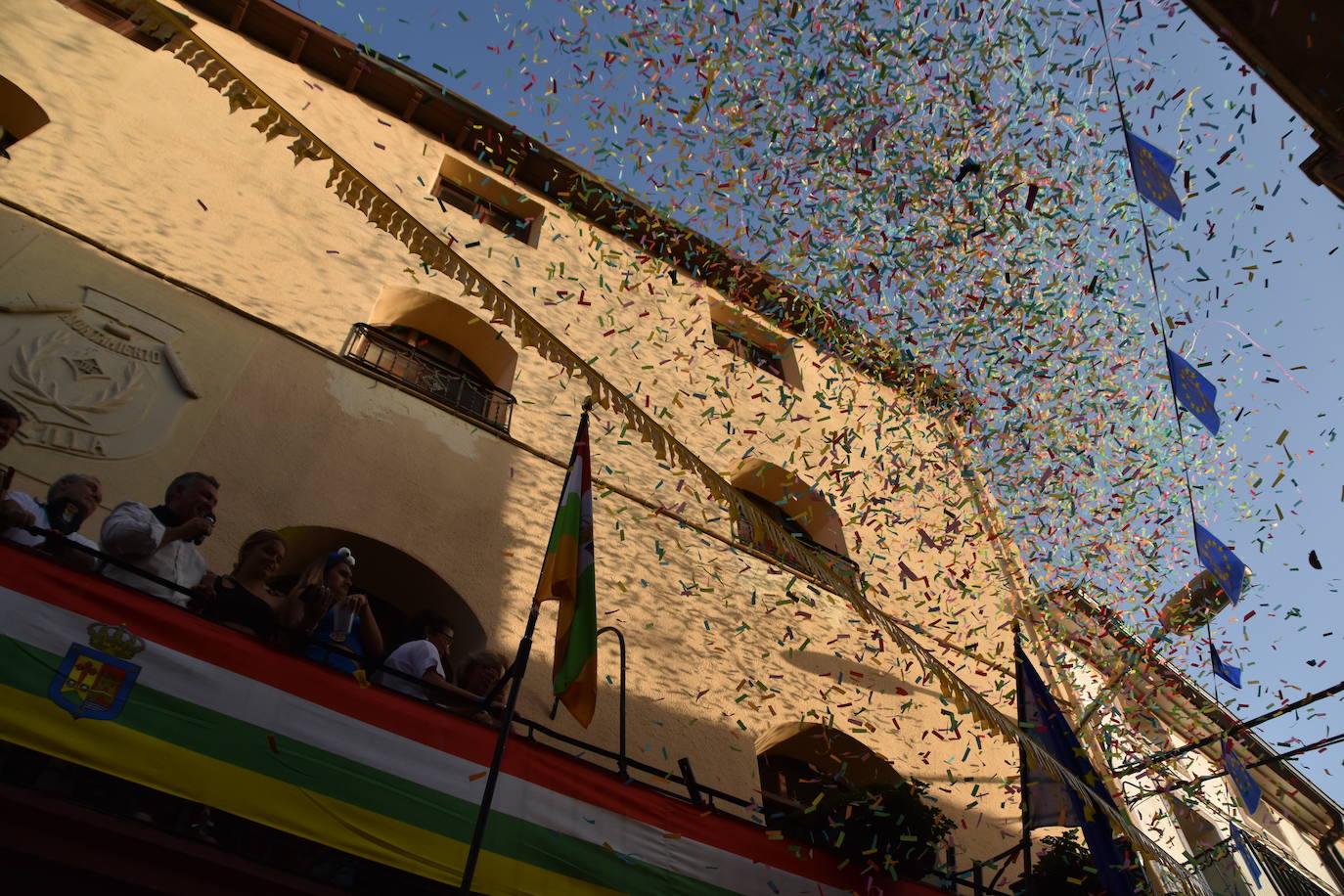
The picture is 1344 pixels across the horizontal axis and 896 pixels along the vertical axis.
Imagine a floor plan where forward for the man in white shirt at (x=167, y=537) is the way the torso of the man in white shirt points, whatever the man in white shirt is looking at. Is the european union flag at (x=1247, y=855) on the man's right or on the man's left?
on the man's left

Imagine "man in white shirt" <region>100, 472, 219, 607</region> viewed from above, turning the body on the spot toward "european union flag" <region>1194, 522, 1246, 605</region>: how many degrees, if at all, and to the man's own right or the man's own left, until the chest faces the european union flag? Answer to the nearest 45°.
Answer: approximately 45° to the man's own left

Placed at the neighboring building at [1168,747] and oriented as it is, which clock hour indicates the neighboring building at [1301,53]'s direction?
the neighboring building at [1301,53] is roughly at 1 o'clock from the neighboring building at [1168,747].

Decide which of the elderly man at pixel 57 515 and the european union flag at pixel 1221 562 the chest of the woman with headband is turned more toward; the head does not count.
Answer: the european union flag

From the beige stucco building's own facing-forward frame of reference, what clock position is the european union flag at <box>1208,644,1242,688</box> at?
The european union flag is roughly at 10 o'clock from the beige stucco building.

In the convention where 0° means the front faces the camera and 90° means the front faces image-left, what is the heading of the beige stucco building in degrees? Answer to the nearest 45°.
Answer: approximately 315°

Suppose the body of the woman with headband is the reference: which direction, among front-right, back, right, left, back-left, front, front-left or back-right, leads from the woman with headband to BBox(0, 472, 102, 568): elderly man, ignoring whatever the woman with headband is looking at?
back-right

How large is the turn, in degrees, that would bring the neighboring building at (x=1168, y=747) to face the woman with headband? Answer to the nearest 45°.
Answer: approximately 45° to its right

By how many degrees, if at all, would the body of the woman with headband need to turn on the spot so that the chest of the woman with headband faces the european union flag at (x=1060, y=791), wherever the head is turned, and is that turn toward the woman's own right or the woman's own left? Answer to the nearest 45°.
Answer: approximately 45° to the woman's own left

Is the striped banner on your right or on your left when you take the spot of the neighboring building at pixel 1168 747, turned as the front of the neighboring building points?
on your right
